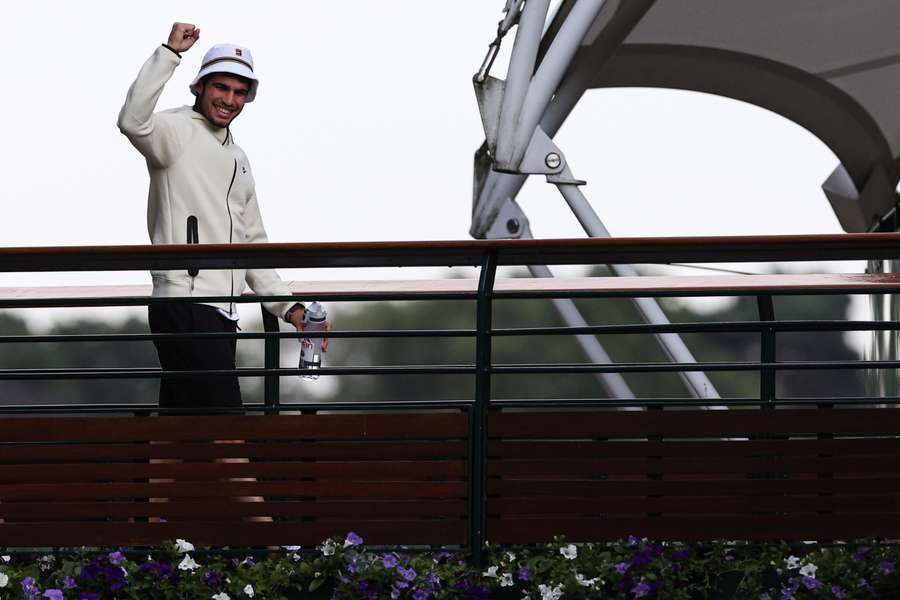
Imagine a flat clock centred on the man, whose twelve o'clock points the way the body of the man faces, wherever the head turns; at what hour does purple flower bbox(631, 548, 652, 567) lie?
The purple flower is roughly at 11 o'clock from the man.

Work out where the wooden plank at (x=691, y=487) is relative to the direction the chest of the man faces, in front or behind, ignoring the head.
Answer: in front

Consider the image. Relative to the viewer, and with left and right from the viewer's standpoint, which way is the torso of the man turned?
facing the viewer and to the right of the viewer

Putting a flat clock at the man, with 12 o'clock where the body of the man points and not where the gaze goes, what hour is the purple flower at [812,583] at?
The purple flower is roughly at 11 o'clock from the man.

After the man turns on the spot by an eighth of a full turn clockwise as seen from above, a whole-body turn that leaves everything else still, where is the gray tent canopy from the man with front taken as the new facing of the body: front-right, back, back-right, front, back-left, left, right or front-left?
back-left

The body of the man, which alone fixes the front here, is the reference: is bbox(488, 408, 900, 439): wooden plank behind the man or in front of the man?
in front

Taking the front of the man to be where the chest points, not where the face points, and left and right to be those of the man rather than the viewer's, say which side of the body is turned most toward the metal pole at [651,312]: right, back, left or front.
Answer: left

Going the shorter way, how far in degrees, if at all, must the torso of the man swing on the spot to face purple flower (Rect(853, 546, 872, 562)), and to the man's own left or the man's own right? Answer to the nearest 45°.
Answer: approximately 45° to the man's own left

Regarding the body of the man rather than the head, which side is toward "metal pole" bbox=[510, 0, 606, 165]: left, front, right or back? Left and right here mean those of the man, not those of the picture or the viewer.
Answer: left
